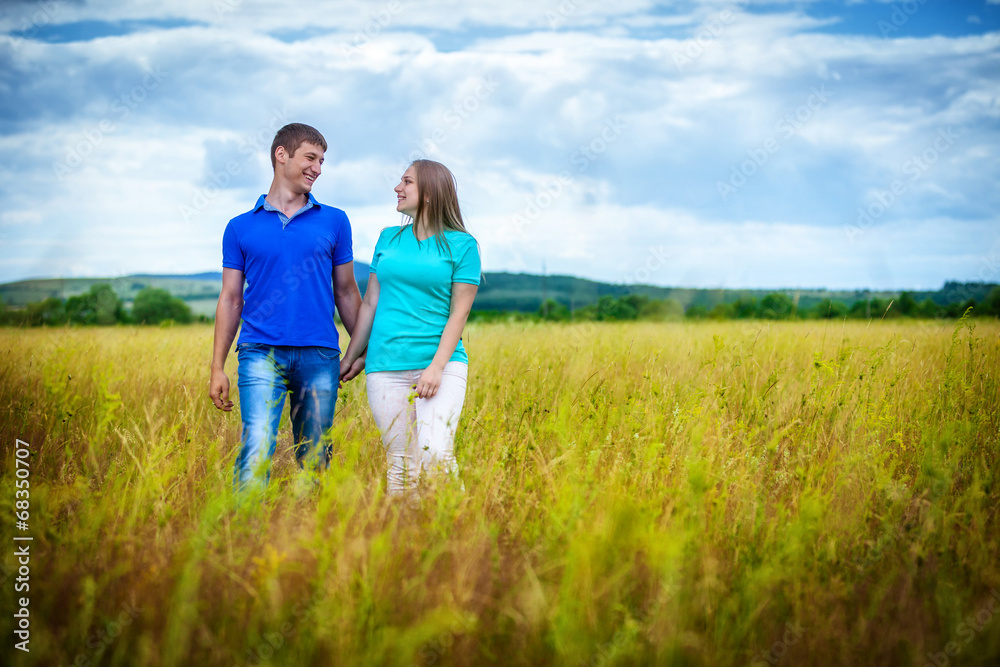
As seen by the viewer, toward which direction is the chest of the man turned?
toward the camera

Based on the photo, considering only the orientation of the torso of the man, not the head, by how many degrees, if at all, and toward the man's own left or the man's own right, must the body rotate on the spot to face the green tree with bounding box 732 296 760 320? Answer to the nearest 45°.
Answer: approximately 135° to the man's own left

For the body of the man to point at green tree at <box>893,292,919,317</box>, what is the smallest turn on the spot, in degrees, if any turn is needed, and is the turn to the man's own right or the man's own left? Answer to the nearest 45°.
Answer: approximately 135° to the man's own left

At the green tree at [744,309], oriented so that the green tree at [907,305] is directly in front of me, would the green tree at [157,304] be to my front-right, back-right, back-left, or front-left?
back-left

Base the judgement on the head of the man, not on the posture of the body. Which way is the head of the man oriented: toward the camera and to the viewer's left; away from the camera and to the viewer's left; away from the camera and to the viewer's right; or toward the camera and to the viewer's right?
toward the camera and to the viewer's right

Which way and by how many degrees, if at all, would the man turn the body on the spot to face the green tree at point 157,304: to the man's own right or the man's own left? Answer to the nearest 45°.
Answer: approximately 180°

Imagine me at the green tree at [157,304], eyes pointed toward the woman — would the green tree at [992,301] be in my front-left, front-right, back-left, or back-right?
front-left

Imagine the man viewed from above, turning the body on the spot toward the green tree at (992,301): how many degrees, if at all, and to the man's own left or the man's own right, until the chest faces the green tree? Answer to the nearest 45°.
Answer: approximately 135° to the man's own left
